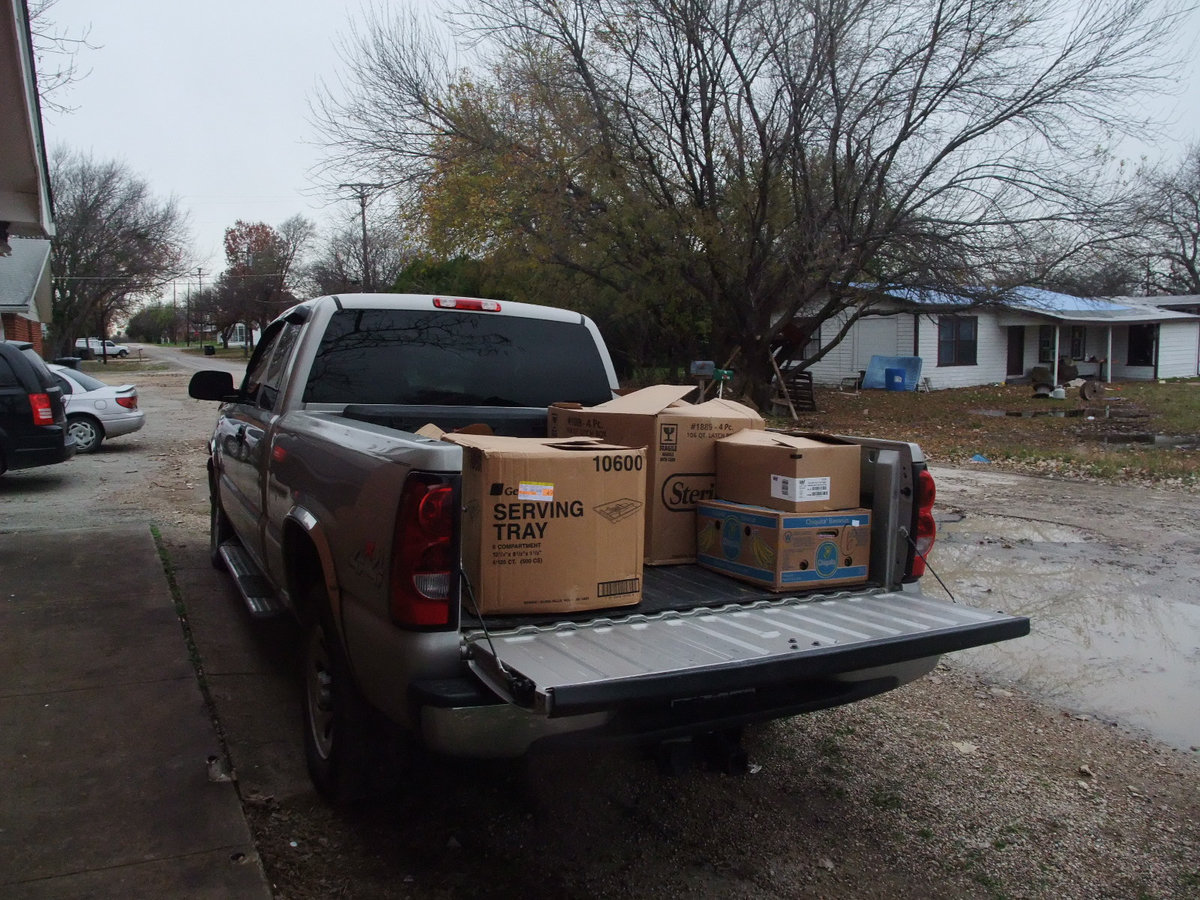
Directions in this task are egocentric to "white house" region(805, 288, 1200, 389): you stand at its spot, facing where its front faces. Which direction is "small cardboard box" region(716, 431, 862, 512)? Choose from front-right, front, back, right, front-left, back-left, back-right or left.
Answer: front

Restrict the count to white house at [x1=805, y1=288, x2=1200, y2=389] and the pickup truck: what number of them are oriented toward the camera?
1

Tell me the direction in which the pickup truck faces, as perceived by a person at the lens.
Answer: facing away from the viewer and to the left of the viewer

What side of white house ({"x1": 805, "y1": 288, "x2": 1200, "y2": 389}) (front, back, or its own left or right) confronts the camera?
front

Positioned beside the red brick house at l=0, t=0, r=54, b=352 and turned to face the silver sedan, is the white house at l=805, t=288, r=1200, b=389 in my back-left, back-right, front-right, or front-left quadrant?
front-right

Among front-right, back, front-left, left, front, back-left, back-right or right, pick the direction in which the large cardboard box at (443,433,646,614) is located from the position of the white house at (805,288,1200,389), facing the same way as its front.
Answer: front

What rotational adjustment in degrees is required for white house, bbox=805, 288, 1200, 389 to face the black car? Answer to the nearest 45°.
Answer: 0° — it already faces it

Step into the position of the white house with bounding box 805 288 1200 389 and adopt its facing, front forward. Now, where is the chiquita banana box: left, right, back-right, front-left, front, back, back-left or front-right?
front

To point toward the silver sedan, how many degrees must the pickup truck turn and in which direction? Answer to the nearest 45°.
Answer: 0° — it already faces it

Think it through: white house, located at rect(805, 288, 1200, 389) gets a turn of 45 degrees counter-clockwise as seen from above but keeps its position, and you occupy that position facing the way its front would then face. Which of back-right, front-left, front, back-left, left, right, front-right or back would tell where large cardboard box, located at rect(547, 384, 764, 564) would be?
front-right
